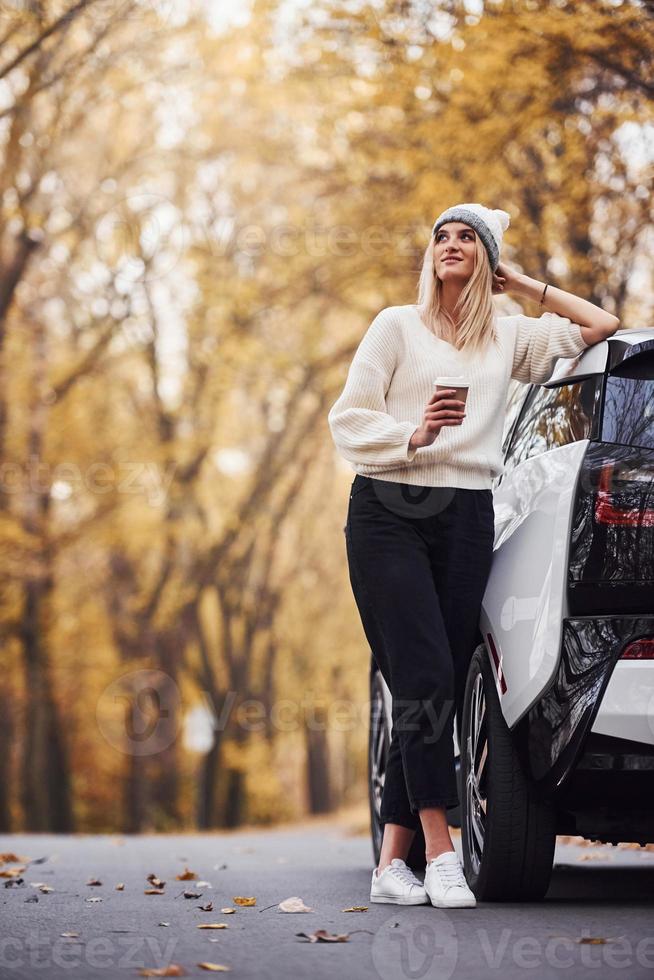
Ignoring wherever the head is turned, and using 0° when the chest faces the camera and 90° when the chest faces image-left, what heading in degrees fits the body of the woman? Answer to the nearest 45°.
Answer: approximately 0°

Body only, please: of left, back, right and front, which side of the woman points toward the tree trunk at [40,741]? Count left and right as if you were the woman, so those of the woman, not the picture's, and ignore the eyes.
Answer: back

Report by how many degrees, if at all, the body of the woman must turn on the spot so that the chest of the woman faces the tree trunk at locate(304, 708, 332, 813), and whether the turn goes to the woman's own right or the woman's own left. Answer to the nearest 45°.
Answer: approximately 180°

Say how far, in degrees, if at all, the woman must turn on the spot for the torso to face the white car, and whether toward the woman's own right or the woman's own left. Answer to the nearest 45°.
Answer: approximately 135° to the woman's own left

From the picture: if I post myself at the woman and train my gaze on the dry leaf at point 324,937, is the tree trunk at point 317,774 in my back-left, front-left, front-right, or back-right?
back-right

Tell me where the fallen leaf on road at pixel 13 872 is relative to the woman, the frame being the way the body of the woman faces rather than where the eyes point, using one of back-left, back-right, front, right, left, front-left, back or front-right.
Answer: back-right

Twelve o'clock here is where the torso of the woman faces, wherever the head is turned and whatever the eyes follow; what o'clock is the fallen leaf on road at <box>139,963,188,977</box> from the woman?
The fallen leaf on road is roughly at 1 o'clock from the woman.
